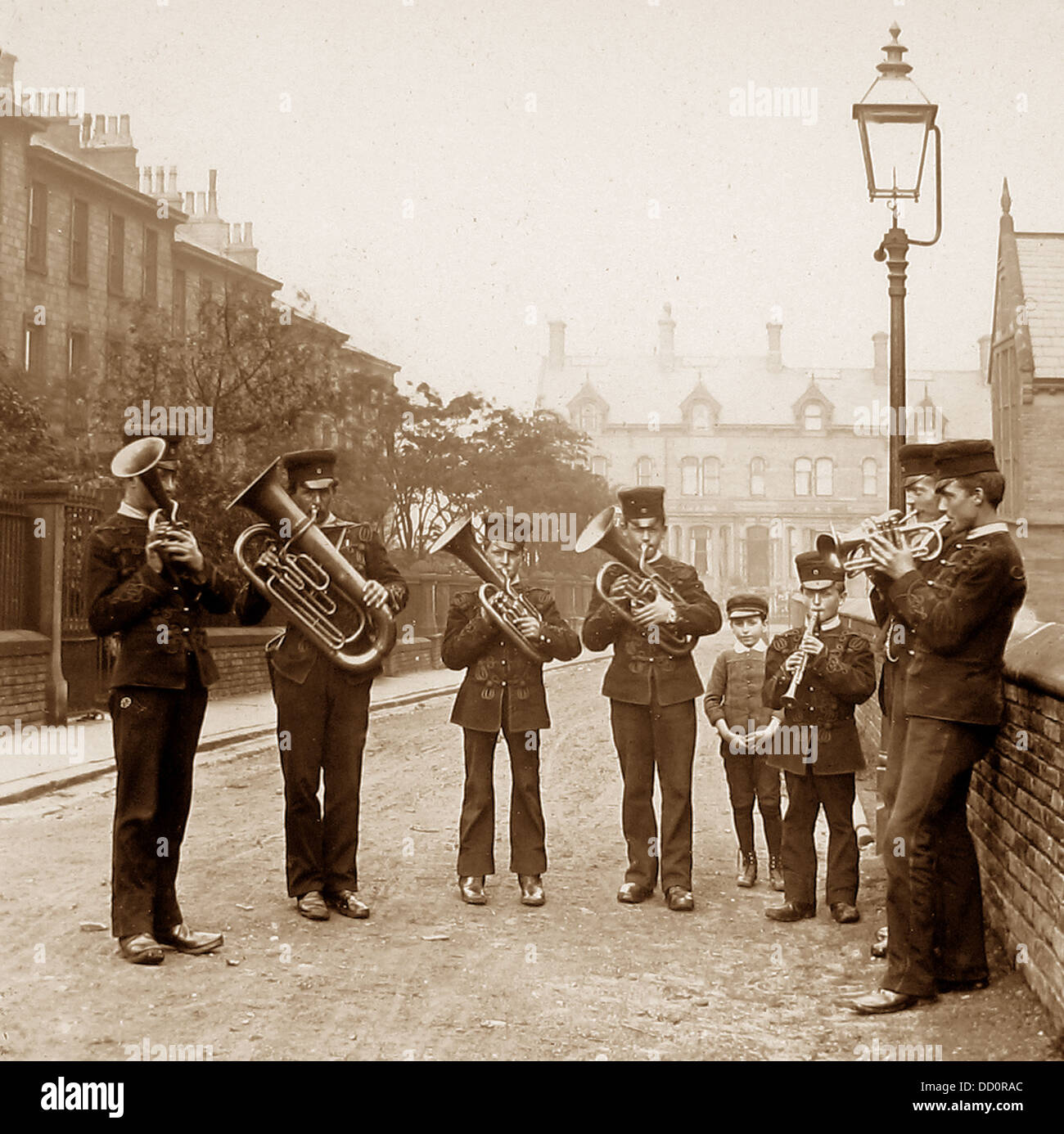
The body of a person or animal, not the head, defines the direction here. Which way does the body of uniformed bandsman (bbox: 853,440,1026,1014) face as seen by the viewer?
to the viewer's left

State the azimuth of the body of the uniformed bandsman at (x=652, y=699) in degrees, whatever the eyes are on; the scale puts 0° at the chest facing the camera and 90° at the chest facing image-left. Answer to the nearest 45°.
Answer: approximately 0°

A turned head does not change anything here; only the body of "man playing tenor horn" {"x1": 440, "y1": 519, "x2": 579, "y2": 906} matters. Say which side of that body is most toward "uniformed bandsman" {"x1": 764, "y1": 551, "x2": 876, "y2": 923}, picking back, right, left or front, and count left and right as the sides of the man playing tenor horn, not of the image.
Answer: left

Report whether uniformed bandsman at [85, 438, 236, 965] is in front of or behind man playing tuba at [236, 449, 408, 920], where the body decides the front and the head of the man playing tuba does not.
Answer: in front

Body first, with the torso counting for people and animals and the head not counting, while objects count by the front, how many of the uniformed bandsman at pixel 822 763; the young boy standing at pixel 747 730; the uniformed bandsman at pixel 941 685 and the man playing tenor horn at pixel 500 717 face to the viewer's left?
1

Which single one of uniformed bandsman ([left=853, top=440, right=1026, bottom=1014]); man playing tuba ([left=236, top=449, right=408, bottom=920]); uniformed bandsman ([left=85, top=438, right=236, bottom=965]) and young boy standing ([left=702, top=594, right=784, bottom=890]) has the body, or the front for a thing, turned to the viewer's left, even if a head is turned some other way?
uniformed bandsman ([left=853, top=440, right=1026, bottom=1014])

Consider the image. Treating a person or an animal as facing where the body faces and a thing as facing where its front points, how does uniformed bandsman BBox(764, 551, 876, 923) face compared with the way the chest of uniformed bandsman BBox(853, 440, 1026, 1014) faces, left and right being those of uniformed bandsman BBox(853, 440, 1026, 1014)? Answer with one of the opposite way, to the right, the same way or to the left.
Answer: to the left

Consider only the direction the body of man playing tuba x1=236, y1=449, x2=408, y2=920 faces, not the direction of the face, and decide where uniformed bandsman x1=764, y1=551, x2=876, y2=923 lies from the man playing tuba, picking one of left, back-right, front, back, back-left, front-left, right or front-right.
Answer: left

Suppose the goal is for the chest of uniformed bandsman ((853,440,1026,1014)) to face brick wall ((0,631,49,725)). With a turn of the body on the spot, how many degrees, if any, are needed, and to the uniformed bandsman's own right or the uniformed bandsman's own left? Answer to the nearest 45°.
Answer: approximately 45° to the uniformed bandsman's own right

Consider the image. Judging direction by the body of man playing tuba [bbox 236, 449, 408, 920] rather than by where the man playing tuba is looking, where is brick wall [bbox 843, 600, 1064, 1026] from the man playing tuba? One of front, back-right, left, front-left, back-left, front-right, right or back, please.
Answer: front-left
